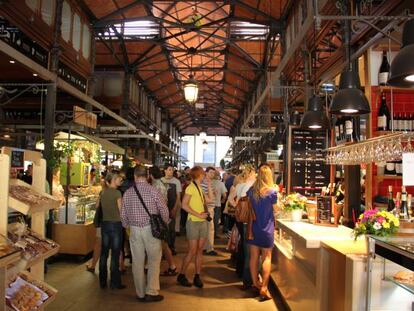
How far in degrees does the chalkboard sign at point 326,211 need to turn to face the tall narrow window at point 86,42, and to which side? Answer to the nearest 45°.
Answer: approximately 135° to its right

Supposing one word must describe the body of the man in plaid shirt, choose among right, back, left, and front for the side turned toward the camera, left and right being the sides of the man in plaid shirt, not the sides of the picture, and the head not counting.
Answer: back

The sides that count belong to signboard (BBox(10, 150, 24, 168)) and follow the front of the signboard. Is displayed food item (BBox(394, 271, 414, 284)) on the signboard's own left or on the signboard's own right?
on the signboard's own left

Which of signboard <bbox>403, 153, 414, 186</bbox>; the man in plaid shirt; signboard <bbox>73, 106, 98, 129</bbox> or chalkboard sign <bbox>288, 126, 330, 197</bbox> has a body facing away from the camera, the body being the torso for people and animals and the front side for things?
the man in plaid shirt

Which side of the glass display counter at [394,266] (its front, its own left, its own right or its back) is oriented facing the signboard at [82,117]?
right

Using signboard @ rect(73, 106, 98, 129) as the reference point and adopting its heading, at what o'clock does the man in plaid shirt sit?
The man in plaid shirt is roughly at 1 o'clock from the signboard.

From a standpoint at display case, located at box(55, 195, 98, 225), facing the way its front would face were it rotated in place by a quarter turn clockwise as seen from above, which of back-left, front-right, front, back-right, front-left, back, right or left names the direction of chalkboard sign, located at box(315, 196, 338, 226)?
left

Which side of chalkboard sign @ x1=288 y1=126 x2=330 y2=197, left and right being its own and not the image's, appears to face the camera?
front

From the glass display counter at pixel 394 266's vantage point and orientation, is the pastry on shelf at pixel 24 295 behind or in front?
in front

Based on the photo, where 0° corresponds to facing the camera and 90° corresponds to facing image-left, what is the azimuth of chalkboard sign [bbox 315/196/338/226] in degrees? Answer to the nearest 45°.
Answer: approximately 0°

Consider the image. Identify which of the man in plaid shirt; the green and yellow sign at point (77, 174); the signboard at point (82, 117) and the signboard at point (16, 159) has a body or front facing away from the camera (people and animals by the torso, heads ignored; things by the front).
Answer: the man in plaid shirt

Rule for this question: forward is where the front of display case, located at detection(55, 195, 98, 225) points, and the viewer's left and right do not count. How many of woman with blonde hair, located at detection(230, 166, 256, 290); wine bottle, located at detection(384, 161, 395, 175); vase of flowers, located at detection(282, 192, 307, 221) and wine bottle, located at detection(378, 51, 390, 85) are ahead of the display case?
4

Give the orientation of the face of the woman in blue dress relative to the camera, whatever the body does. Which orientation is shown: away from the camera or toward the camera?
away from the camera
